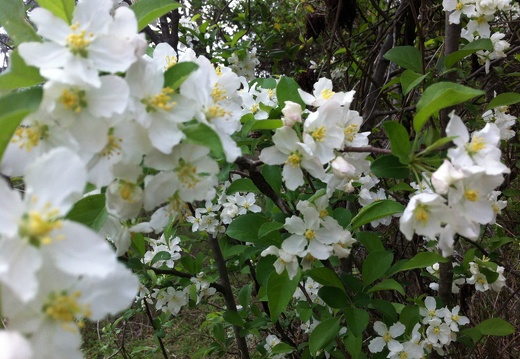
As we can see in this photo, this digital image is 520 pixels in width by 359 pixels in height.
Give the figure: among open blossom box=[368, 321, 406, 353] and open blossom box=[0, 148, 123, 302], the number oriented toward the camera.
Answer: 2

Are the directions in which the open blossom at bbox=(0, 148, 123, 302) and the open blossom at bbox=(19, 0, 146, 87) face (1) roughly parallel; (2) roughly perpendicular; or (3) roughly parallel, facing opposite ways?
roughly parallel

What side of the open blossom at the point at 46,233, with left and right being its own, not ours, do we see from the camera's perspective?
front

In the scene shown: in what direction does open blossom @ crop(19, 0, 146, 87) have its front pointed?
toward the camera

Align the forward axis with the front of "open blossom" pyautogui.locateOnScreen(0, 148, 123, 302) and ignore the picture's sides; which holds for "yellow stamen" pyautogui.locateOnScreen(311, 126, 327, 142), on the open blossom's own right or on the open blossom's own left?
on the open blossom's own left

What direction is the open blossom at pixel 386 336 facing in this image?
toward the camera

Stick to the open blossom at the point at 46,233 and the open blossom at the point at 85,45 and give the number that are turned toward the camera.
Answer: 2
